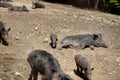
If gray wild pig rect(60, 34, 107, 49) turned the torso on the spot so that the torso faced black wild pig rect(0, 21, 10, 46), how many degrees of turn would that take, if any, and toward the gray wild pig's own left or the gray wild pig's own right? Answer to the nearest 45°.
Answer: approximately 180°

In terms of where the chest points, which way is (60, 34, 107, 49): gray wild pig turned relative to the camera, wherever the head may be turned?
to the viewer's right

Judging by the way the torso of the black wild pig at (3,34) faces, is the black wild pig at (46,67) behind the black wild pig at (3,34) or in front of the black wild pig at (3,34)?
in front

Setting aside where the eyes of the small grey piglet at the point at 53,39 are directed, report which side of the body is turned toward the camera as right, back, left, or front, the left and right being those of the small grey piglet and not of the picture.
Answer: front

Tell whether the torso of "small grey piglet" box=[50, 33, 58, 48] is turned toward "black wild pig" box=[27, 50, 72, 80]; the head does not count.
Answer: yes

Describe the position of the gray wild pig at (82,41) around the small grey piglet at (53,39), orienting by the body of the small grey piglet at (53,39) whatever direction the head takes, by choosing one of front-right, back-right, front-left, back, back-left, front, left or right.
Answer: left

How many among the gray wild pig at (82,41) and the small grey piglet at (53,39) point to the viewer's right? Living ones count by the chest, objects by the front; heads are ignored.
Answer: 1
